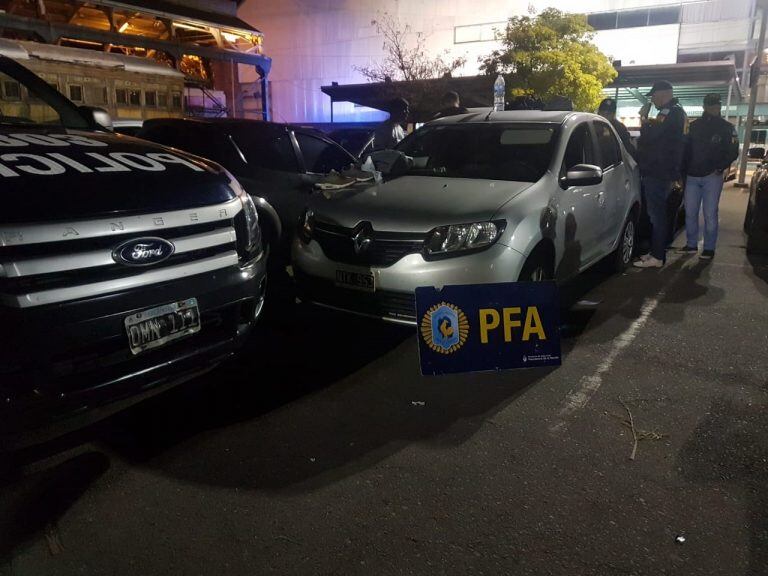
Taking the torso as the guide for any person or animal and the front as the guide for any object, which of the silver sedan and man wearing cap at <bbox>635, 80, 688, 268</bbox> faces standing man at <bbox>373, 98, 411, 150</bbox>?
the man wearing cap

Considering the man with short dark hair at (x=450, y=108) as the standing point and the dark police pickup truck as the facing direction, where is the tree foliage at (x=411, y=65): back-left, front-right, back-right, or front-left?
back-right

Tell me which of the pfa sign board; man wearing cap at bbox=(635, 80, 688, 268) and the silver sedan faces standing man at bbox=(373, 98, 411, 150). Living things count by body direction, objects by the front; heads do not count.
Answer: the man wearing cap

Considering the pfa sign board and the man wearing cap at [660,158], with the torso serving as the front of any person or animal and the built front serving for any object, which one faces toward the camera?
the pfa sign board

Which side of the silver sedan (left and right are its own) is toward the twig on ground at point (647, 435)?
left

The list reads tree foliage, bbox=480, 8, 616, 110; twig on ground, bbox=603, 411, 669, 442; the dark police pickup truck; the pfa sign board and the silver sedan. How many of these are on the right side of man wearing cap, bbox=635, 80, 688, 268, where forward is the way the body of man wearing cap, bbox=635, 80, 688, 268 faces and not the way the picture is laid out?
1

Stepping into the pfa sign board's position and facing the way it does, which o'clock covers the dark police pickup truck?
The dark police pickup truck is roughly at 2 o'clock from the pfa sign board.

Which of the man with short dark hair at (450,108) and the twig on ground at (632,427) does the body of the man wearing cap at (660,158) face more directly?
the man with short dark hair

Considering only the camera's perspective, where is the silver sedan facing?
facing the viewer and to the left of the viewer

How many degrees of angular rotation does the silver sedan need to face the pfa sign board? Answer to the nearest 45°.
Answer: approximately 45° to its left

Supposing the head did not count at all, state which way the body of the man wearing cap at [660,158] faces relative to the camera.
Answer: to the viewer's left

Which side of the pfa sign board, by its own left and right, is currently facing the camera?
front
